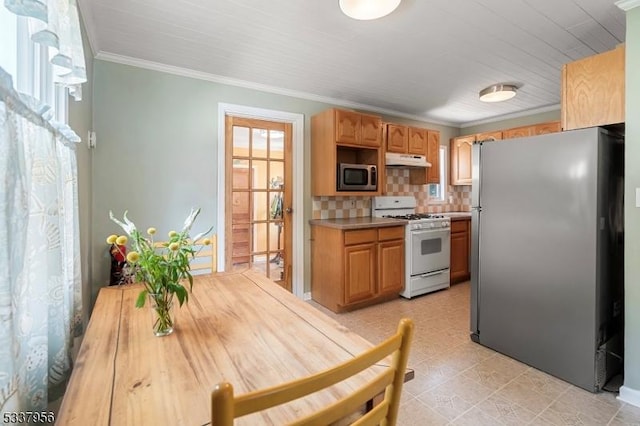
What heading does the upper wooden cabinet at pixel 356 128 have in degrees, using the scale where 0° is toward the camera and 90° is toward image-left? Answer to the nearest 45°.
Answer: approximately 315°

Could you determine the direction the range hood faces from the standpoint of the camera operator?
facing the viewer and to the right of the viewer

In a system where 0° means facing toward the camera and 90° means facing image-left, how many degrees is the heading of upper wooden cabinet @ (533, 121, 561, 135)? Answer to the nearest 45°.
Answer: approximately 45°

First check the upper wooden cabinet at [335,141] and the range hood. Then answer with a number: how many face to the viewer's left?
0
